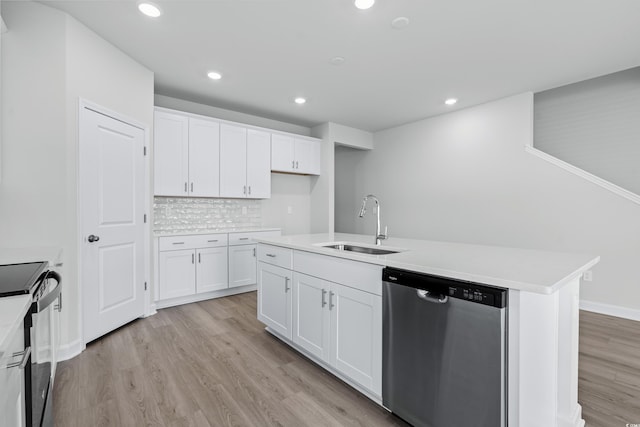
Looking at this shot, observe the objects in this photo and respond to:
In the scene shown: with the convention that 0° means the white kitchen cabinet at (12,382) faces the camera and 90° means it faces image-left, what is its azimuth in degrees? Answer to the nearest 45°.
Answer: approximately 270°

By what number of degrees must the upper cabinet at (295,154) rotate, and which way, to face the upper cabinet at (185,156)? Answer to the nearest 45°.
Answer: approximately 90° to its right

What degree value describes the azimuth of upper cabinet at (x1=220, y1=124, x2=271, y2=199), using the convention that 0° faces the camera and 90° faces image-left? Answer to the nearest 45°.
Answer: approximately 315°

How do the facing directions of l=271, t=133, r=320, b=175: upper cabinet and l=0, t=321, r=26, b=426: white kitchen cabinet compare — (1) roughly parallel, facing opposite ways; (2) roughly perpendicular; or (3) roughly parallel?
roughly perpendicular

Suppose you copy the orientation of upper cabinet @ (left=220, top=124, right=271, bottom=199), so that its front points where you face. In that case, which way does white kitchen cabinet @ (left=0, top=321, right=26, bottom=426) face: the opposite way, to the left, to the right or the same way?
to the left
